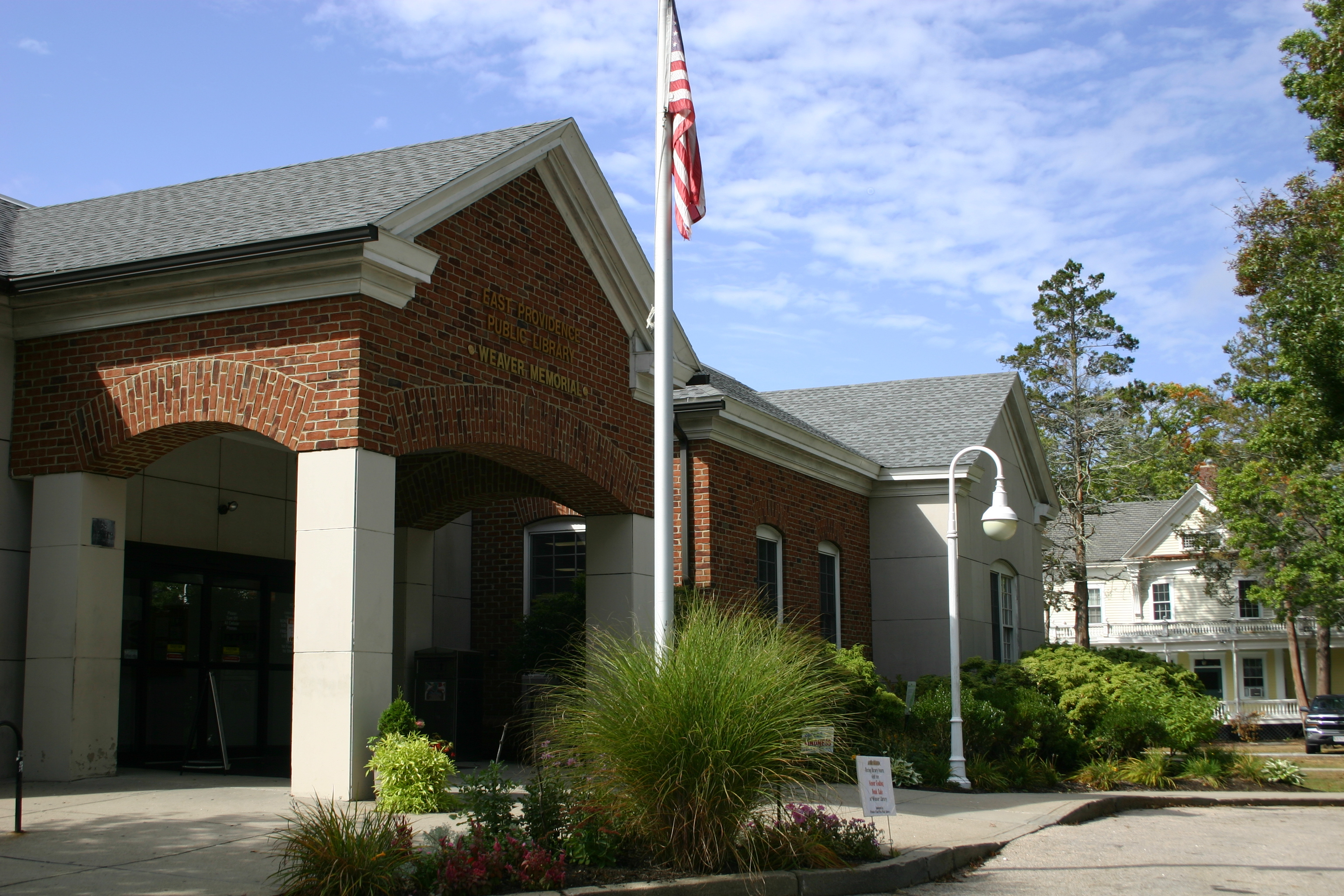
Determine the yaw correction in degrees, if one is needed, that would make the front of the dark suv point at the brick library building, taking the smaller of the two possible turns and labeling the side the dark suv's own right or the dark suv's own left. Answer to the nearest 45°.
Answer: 0° — it already faces it

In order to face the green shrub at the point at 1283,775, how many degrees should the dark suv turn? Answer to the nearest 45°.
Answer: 0° — it already faces it

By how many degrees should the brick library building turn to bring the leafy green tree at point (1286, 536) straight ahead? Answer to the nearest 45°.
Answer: approximately 90° to its left

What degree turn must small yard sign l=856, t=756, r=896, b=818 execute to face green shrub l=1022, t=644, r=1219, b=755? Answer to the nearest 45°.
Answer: approximately 180°

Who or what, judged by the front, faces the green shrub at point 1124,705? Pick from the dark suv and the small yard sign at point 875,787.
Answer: the dark suv

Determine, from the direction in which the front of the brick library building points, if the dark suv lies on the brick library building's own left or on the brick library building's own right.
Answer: on the brick library building's own left

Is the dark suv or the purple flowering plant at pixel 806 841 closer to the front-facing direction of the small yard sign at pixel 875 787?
the purple flowering plant

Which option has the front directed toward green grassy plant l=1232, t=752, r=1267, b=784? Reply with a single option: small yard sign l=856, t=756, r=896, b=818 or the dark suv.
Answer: the dark suv

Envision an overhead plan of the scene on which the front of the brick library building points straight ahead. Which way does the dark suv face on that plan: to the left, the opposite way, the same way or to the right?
to the right

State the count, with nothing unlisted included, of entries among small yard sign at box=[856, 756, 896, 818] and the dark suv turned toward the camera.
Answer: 2
